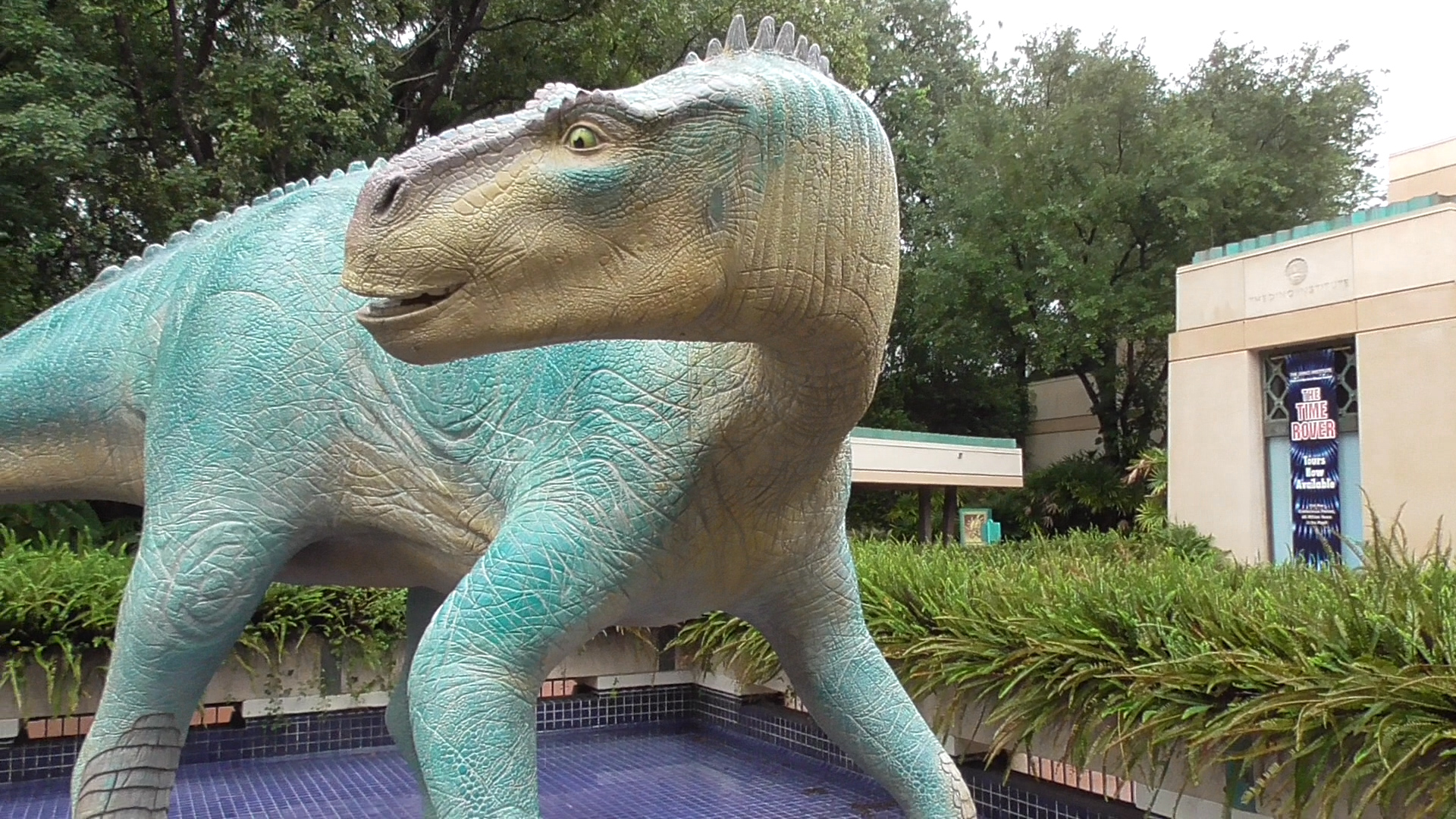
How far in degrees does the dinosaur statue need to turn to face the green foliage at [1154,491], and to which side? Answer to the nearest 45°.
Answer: approximately 90° to its left

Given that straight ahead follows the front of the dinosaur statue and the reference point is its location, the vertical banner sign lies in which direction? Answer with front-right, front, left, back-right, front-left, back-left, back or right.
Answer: left

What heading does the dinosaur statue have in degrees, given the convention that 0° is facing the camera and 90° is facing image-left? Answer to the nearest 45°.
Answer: approximately 315°

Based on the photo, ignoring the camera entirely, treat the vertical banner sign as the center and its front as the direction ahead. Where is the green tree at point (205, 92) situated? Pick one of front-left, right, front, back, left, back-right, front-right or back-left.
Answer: front-right

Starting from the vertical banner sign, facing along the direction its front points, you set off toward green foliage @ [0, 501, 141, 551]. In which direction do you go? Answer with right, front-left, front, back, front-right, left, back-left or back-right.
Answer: front-right

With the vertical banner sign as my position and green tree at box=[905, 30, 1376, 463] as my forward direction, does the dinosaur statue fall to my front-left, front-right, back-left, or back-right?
back-left

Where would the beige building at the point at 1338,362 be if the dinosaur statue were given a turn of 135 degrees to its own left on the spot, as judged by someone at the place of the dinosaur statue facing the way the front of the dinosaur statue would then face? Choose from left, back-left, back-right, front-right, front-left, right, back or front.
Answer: front-right

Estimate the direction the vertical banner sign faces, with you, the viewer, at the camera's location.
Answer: facing the viewer

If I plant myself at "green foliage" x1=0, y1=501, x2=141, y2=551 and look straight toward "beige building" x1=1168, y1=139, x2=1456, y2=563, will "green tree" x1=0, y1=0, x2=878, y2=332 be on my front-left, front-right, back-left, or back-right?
front-left

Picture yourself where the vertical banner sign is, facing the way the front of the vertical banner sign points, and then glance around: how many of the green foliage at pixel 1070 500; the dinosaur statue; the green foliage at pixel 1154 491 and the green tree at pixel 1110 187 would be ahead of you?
1

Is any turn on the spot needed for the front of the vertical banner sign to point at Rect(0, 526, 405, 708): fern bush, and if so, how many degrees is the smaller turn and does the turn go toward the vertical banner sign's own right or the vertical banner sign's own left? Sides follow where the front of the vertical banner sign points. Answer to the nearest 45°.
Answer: approximately 45° to the vertical banner sign's own right

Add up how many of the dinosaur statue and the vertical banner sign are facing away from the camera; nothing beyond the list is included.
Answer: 0

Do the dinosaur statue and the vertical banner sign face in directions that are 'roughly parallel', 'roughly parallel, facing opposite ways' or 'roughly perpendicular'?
roughly perpendicular

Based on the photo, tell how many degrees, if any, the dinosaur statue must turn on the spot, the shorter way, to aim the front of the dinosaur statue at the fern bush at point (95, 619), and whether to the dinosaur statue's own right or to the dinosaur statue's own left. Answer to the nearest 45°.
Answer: approximately 180°

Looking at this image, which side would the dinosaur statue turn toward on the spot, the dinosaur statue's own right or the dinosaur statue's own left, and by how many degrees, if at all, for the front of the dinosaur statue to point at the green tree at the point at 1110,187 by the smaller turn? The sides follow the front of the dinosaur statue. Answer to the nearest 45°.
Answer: approximately 90° to the dinosaur statue's own left

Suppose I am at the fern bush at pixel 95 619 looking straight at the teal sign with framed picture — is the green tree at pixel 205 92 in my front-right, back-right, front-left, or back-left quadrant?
front-left
